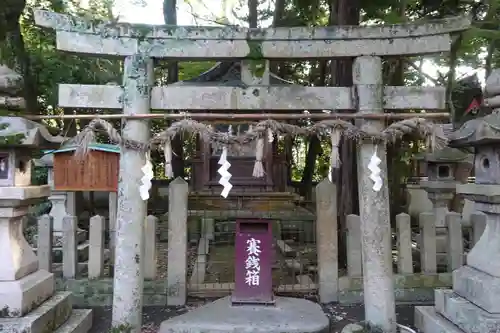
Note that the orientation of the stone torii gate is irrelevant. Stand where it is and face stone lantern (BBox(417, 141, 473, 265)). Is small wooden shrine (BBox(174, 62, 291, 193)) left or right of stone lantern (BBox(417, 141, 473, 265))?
left

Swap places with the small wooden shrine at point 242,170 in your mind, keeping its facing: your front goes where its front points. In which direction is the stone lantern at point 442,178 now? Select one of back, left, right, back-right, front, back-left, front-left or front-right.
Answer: front-left

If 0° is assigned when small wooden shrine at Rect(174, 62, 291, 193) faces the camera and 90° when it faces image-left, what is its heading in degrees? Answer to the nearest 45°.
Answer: approximately 0°

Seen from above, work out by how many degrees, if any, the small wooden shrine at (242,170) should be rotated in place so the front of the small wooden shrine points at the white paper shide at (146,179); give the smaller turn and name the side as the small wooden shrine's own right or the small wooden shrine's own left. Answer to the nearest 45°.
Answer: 0° — it already faces it

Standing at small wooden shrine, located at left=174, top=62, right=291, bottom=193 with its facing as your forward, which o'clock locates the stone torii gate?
The stone torii gate is roughly at 12 o'clock from the small wooden shrine.

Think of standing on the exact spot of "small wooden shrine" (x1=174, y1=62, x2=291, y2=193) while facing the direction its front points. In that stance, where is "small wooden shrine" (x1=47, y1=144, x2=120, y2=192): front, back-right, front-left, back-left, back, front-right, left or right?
front-right

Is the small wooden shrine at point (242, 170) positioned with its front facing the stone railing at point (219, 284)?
yes

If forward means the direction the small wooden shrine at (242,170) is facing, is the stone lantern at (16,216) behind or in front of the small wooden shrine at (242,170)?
in front
